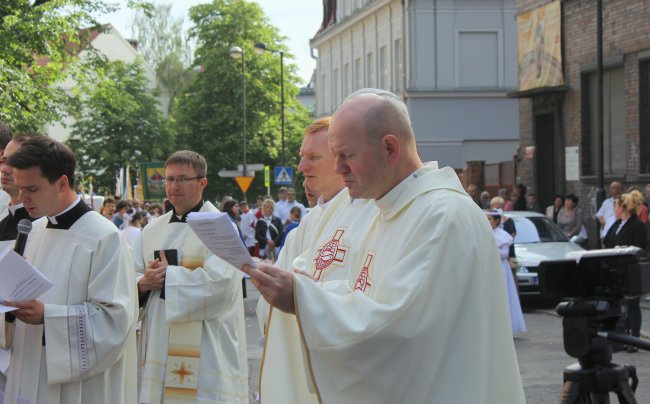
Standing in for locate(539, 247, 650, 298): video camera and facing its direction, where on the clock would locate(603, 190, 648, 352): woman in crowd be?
The woman in crowd is roughly at 3 o'clock from the video camera.

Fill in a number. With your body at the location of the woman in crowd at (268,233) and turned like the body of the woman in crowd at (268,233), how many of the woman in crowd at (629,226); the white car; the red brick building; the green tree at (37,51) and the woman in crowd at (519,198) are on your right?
1

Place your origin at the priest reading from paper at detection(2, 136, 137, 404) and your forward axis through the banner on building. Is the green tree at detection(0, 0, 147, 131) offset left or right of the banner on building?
left

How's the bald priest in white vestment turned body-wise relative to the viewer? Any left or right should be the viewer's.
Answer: facing to the left of the viewer

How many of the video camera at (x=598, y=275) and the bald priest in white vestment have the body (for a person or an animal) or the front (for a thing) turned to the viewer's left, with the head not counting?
2

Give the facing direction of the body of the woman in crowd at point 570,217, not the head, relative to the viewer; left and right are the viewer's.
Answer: facing the viewer and to the left of the viewer

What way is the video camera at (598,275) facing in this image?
to the viewer's left

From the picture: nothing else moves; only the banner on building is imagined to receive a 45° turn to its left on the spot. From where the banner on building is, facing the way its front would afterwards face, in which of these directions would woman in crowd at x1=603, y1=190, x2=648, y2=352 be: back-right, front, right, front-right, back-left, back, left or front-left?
front

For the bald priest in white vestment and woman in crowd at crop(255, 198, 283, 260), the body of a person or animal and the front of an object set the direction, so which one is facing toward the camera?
the woman in crowd

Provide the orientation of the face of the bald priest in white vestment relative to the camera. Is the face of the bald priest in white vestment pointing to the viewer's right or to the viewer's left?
to the viewer's left

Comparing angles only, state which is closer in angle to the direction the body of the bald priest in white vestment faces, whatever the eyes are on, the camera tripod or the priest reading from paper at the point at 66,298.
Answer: the priest reading from paper

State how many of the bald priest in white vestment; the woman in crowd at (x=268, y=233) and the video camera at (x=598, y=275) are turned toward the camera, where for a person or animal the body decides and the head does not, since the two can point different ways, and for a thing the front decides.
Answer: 1

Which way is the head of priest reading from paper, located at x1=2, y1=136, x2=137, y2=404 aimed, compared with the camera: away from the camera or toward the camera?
toward the camera
